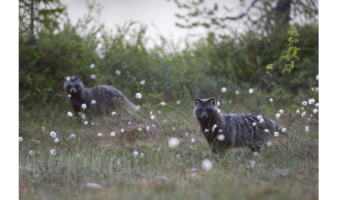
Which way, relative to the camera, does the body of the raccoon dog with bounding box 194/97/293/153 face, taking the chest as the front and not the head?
to the viewer's left

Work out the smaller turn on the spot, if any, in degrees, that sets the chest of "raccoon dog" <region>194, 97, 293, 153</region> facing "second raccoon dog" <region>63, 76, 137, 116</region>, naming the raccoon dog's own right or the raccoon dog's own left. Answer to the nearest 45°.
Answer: approximately 45° to the raccoon dog's own right
